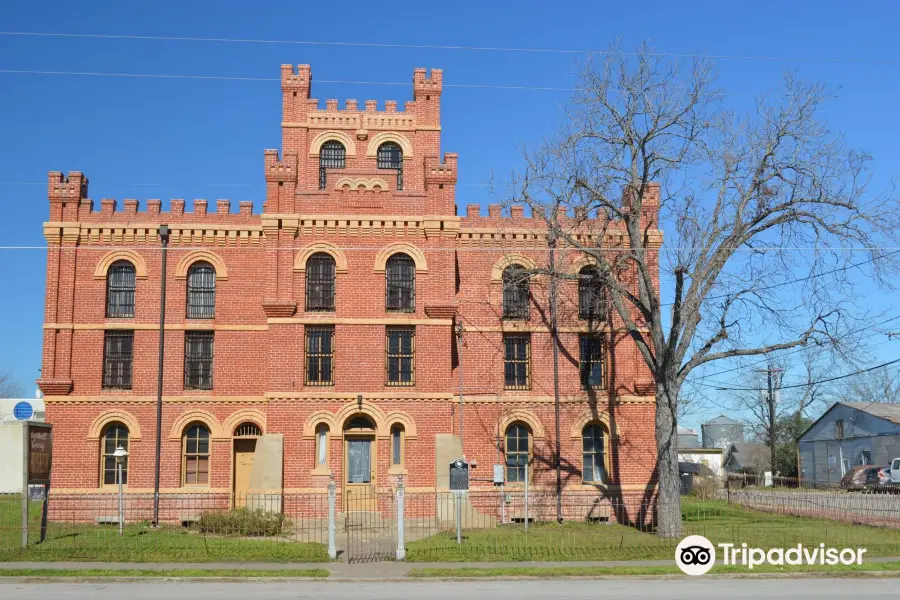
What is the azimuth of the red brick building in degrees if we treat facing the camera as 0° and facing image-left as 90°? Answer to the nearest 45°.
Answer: approximately 0°

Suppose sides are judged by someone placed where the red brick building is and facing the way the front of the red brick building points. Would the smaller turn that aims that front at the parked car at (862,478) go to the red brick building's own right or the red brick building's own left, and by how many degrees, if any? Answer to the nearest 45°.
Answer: approximately 135° to the red brick building's own left

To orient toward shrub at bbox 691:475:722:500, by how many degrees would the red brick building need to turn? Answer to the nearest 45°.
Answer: approximately 135° to its left
